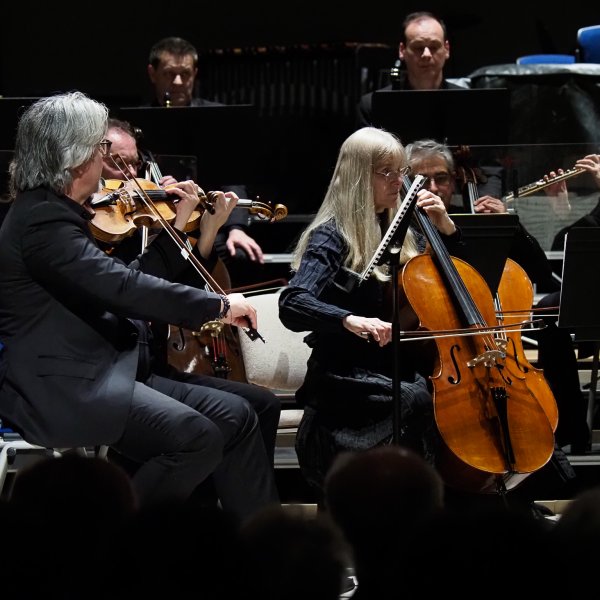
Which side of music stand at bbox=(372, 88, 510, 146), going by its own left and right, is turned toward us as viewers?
back

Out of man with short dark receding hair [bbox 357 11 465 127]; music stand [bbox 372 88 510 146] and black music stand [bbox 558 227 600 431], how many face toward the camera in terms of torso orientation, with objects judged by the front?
1

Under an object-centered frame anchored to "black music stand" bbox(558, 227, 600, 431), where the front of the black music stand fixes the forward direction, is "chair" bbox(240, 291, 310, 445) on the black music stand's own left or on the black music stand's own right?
on the black music stand's own left

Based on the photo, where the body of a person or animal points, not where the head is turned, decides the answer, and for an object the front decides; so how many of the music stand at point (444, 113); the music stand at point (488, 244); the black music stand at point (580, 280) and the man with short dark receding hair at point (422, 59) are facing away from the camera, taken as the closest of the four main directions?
3

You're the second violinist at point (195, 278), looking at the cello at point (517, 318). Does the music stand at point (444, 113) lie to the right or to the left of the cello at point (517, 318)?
left

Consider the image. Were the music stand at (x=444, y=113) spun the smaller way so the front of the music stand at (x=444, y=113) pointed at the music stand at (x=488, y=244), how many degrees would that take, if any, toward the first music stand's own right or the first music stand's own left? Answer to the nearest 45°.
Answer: approximately 180°

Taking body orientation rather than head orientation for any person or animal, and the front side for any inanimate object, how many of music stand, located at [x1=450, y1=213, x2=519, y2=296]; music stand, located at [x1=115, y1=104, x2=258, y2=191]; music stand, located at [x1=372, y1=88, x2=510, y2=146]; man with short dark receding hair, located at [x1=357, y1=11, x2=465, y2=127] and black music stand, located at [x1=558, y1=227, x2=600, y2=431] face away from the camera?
4

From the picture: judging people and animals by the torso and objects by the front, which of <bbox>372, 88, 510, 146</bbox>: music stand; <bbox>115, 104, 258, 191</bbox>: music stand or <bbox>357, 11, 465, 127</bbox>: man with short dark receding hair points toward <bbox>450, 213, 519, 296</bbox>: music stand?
the man with short dark receding hair

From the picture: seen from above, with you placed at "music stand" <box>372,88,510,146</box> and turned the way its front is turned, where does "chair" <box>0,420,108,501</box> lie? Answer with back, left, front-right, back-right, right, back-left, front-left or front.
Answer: back-left

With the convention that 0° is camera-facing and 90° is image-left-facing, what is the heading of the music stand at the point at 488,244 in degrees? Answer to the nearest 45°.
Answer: approximately 180°

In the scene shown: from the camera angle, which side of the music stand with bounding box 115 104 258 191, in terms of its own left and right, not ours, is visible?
back

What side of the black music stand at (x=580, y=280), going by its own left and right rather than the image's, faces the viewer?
back

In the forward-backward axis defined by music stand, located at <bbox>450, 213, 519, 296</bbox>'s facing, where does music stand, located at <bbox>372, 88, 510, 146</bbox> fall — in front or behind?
in front

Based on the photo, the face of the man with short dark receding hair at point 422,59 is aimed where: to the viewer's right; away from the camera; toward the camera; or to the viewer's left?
toward the camera

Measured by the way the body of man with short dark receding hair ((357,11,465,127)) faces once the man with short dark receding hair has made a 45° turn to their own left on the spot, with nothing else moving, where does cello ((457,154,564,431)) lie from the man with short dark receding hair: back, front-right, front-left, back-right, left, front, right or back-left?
front-right
